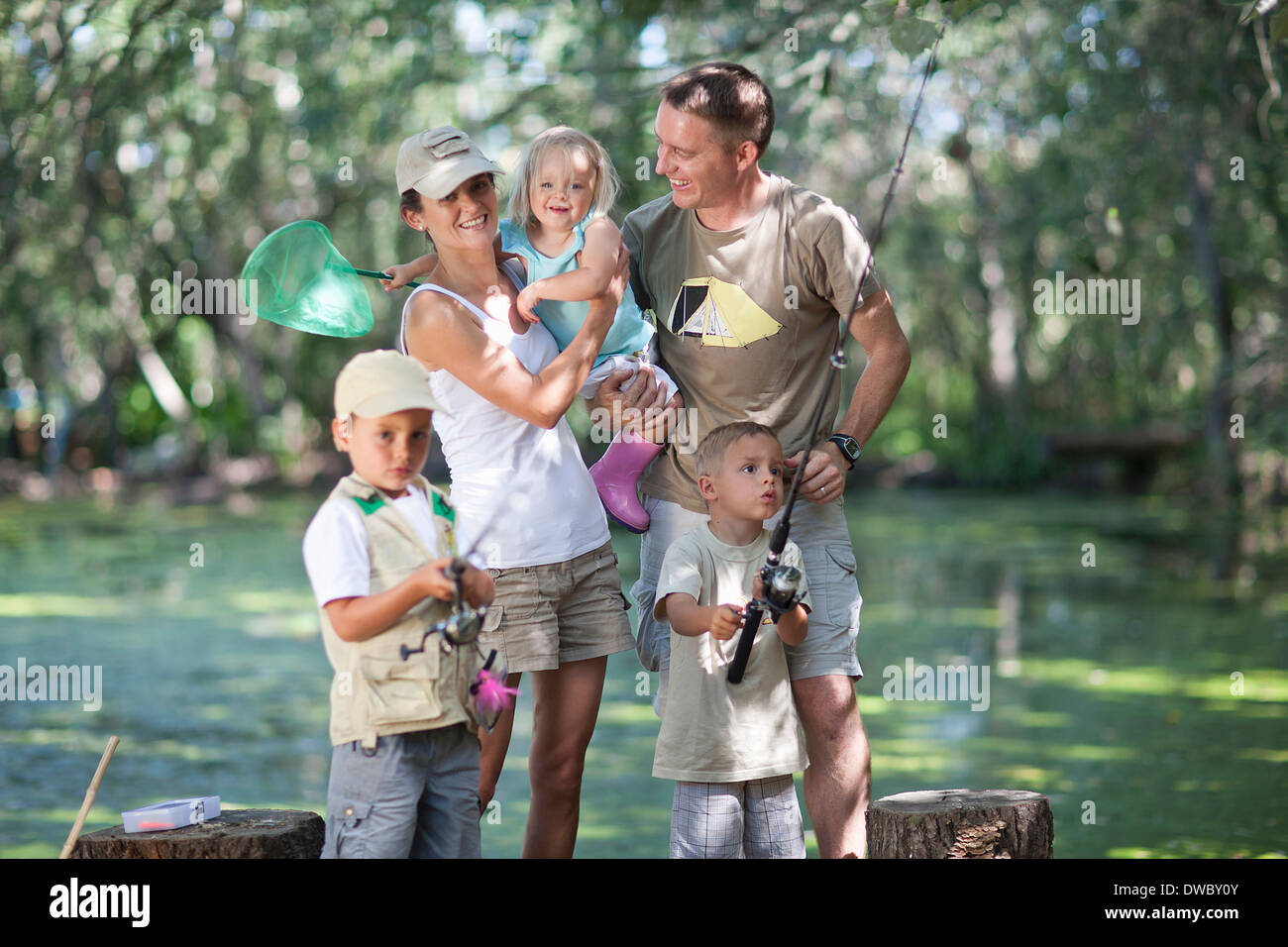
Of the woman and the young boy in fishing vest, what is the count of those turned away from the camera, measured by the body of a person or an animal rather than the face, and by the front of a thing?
0

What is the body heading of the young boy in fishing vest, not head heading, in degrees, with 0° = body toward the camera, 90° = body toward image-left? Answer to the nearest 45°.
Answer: approximately 315°

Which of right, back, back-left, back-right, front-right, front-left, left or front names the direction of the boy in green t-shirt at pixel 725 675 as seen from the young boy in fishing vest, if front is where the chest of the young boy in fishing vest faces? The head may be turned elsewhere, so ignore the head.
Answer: left

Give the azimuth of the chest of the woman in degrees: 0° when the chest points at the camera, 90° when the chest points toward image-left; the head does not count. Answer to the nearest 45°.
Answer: approximately 315°

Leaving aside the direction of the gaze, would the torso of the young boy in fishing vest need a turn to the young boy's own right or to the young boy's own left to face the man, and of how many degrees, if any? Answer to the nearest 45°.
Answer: approximately 90° to the young boy's own left

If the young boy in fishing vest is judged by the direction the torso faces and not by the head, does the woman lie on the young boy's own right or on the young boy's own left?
on the young boy's own left
